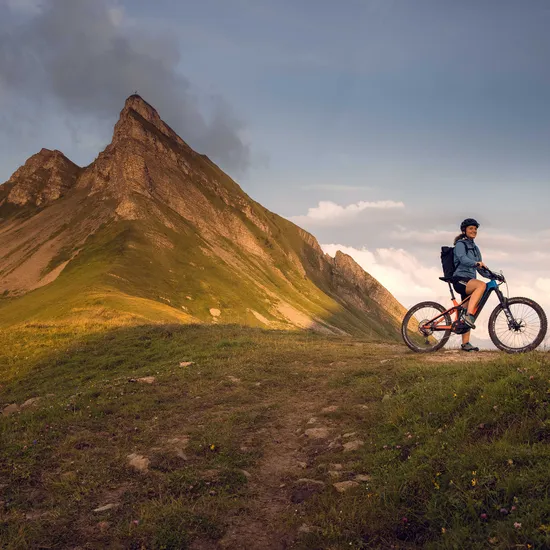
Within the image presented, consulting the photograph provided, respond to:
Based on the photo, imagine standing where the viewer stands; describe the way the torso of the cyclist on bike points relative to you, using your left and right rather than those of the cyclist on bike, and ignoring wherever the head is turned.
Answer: facing to the right of the viewer

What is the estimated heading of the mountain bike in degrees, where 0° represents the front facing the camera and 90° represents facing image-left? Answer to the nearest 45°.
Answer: approximately 270°
